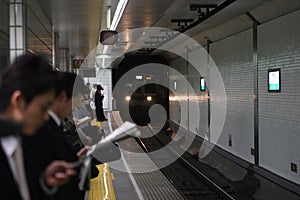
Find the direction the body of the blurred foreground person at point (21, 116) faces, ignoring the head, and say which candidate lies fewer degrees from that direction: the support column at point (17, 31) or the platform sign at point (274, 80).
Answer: the platform sign

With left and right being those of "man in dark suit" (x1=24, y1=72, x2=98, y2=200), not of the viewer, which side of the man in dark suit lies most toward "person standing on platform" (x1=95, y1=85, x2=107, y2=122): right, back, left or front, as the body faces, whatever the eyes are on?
left

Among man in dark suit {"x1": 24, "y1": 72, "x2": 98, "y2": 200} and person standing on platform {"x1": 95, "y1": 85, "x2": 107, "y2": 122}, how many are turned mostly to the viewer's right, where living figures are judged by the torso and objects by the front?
2

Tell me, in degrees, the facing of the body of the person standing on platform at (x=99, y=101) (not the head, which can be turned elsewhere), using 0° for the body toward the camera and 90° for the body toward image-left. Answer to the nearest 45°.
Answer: approximately 270°

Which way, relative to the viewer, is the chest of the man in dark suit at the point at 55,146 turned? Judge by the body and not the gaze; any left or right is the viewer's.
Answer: facing to the right of the viewer

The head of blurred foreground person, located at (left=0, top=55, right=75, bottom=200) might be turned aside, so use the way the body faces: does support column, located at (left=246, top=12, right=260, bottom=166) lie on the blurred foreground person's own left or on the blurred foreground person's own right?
on the blurred foreground person's own left

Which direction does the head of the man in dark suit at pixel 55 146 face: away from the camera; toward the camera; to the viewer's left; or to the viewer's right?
to the viewer's right

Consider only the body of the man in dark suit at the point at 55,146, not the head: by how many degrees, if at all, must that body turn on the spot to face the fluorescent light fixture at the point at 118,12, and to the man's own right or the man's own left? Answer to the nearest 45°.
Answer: approximately 90° to the man's own left

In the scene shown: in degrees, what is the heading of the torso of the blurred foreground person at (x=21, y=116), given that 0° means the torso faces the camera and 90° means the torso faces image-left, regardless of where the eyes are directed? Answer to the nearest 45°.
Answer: approximately 315°

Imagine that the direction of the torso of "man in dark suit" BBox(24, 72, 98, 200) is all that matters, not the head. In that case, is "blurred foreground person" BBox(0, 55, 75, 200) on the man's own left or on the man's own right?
on the man's own right
